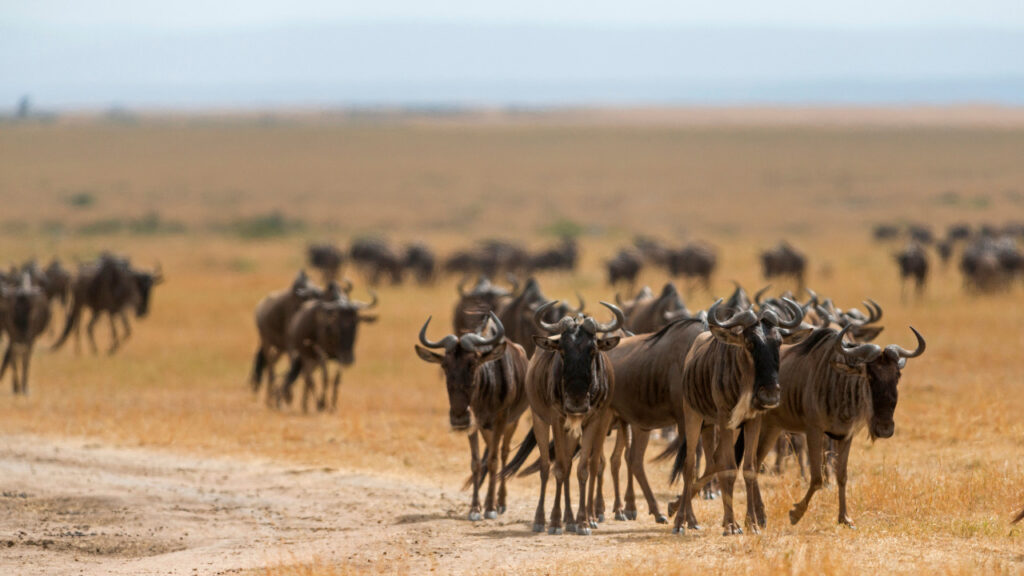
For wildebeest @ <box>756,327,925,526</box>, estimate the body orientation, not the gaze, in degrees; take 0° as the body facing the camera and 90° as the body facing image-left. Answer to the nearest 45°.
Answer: approximately 315°

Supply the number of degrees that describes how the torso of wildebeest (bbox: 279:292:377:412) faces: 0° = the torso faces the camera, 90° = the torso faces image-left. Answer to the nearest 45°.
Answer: approximately 315°

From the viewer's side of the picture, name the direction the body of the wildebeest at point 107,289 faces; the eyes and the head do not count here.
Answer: to the viewer's right

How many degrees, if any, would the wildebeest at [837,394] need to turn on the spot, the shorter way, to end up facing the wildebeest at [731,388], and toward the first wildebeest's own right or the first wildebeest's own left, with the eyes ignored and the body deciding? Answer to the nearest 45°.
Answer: approximately 90° to the first wildebeest's own right

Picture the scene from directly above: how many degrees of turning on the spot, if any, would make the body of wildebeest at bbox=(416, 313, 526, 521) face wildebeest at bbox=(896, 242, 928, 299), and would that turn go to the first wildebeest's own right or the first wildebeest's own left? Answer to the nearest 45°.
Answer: approximately 180°

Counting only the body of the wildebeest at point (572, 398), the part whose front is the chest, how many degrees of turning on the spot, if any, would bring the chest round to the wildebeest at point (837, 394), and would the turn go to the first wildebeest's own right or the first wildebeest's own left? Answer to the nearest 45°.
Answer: approximately 90° to the first wildebeest's own left

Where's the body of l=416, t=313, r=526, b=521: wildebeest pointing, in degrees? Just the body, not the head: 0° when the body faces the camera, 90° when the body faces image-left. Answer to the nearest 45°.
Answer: approximately 45°

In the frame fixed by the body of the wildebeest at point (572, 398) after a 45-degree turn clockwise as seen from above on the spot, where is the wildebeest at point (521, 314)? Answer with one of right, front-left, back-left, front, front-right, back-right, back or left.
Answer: back-right

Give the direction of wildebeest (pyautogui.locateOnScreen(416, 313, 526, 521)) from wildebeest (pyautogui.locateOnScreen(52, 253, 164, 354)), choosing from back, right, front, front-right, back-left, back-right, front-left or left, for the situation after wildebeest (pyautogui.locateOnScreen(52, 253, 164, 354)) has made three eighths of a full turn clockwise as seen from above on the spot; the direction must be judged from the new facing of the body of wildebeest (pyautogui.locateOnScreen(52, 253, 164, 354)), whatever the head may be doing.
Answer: front-left
